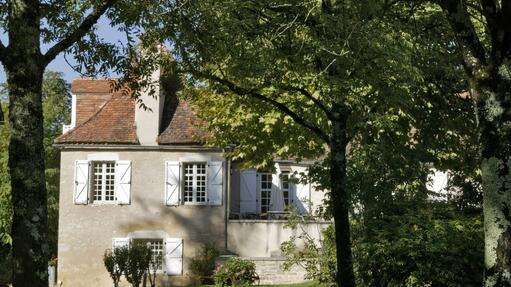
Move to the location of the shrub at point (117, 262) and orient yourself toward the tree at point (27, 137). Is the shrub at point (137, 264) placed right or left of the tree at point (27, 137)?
left

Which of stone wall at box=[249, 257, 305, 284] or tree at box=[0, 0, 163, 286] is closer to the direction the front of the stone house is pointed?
the tree

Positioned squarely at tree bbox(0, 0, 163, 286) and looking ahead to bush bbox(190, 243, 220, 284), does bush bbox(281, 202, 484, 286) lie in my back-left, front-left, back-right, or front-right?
front-right

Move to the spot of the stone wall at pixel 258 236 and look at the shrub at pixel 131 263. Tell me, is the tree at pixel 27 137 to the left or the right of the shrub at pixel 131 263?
left

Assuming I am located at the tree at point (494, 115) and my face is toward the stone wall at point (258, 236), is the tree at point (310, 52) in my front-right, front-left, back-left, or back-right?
front-left

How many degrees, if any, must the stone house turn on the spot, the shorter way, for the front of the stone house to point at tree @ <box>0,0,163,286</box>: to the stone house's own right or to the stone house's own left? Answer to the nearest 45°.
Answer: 0° — it already faces it

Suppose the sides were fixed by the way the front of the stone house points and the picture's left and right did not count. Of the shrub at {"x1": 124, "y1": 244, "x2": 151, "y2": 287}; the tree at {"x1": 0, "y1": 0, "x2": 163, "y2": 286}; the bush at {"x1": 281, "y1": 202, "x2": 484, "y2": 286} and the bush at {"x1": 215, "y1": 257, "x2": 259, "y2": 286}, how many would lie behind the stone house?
0

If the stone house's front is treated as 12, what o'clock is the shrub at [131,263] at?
The shrub is roughly at 12 o'clock from the stone house.

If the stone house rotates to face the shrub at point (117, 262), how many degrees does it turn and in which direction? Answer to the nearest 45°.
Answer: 0° — it already faces it

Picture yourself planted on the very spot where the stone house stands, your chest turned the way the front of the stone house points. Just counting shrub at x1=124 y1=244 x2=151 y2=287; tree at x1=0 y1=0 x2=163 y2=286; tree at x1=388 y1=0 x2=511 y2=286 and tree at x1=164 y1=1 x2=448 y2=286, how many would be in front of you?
4

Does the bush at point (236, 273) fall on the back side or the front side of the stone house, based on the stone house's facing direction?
on the front side

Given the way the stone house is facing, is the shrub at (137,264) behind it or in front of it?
in front

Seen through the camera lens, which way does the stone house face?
facing the viewer
